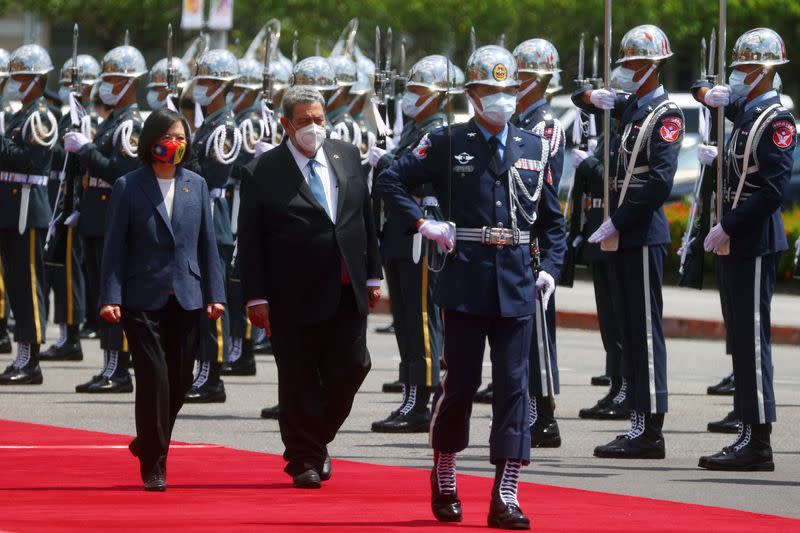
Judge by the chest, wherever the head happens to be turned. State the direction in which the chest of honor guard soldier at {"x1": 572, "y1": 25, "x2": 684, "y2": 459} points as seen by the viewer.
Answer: to the viewer's left

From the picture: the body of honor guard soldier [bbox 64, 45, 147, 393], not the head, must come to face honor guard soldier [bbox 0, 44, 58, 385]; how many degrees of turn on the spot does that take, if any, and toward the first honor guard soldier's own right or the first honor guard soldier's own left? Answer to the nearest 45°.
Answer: approximately 45° to the first honor guard soldier's own right

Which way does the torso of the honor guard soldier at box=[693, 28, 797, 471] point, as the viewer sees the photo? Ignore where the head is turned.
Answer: to the viewer's left

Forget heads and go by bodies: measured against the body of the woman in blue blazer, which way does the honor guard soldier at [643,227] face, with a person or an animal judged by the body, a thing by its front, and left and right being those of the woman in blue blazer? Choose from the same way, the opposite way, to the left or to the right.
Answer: to the right

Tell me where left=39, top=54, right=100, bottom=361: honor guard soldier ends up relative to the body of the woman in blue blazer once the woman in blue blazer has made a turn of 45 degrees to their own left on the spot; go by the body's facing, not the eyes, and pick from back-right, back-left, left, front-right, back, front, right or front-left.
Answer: back-left

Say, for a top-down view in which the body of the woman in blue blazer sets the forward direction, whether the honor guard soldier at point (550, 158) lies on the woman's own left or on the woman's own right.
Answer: on the woman's own left

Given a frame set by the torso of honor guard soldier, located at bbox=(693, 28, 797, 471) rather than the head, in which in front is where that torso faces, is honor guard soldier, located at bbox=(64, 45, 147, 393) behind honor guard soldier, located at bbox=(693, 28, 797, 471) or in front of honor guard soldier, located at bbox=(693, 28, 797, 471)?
in front
